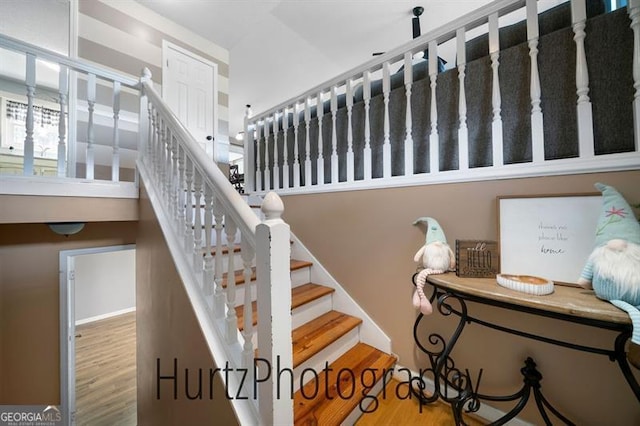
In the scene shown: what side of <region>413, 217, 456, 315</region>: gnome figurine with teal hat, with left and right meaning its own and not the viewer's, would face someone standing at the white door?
right

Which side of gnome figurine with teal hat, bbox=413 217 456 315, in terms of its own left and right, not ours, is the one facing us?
front

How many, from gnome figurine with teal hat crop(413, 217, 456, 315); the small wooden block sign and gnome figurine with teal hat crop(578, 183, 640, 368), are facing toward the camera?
3

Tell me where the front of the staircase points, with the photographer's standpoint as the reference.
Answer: facing the viewer and to the right of the viewer

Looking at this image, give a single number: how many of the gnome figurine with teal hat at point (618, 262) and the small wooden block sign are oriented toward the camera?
2

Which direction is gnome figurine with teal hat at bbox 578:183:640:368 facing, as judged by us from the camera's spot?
facing the viewer

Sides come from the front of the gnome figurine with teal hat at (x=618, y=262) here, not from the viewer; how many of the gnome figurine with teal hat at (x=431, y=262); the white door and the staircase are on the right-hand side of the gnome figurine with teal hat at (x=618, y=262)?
3

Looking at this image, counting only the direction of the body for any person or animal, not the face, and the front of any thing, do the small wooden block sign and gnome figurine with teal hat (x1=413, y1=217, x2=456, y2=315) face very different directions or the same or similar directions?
same or similar directions
